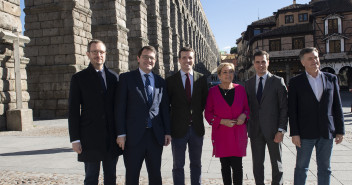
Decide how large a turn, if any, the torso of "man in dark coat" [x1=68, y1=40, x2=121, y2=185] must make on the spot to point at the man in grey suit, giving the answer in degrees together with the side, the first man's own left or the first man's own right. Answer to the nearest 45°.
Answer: approximately 45° to the first man's own left

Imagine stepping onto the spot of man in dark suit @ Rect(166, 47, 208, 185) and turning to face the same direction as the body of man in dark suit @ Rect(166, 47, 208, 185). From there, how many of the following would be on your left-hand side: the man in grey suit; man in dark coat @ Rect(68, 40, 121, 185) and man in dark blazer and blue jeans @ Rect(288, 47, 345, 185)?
2

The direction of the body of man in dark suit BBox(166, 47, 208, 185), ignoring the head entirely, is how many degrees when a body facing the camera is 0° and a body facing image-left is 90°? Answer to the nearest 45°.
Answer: approximately 0°

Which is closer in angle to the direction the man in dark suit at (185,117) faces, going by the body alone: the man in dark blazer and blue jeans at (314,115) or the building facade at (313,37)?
the man in dark blazer and blue jeans

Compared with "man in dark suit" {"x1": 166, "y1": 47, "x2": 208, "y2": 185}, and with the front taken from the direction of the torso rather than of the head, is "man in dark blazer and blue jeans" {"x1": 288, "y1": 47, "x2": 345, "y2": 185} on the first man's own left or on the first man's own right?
on the first man's own left

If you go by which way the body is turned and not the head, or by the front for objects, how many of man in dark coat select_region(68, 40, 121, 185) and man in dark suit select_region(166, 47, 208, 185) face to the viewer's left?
0

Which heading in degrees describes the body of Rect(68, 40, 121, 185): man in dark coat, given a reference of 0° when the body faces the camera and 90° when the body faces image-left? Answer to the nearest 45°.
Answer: approximately 315°

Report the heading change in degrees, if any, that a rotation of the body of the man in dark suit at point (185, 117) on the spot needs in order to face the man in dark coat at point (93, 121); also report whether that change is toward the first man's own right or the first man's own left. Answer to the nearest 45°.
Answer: approximately 45° to the first man's own right

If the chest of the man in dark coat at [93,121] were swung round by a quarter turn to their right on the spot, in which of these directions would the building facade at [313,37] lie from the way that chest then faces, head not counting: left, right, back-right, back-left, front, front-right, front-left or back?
back
